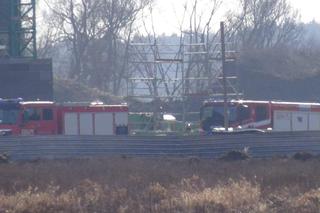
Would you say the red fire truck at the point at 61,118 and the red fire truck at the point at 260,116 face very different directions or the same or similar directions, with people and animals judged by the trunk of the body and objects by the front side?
same or similar directions

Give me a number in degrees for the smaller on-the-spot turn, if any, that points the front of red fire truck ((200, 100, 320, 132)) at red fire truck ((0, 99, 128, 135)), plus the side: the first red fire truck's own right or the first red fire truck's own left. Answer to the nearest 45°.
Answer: approximately 45° to the first red fire truck's own right

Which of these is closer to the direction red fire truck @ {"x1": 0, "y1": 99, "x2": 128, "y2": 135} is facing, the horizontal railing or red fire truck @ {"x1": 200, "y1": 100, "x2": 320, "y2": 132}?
the horizontal railing

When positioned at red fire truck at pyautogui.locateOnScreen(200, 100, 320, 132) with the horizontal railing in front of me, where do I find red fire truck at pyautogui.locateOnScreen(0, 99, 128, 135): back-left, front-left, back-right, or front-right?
front-right

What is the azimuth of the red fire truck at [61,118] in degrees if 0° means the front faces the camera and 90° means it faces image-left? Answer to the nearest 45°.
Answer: approximately 45°

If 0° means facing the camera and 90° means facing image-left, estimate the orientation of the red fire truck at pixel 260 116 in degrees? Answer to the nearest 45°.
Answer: approximately 45°

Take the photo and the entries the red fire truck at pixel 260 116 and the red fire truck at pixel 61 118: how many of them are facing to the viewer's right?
0
